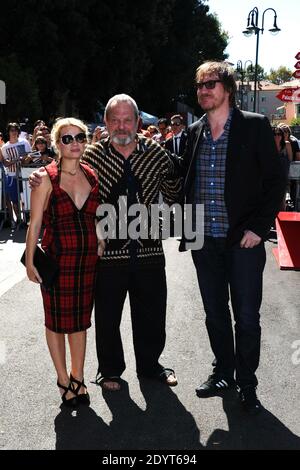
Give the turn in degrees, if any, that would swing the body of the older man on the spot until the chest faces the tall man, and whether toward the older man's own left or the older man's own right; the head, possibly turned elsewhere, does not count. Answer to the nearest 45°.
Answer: approximately 90° to the older man's own left

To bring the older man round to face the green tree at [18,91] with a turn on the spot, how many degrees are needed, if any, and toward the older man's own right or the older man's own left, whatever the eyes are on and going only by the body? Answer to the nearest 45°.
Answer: approximately 180°

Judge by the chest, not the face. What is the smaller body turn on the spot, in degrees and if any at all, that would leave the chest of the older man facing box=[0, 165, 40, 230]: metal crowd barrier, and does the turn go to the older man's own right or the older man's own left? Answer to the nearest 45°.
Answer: approximately 180°

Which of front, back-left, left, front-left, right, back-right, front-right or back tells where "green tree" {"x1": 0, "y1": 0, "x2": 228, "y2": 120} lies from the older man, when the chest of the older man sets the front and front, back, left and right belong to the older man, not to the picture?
back

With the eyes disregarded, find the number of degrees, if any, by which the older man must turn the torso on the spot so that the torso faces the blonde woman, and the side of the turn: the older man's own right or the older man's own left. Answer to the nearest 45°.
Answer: approximately 45° to the older man's own right

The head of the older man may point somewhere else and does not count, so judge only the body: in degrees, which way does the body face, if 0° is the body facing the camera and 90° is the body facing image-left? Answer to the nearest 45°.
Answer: approximately 0°
